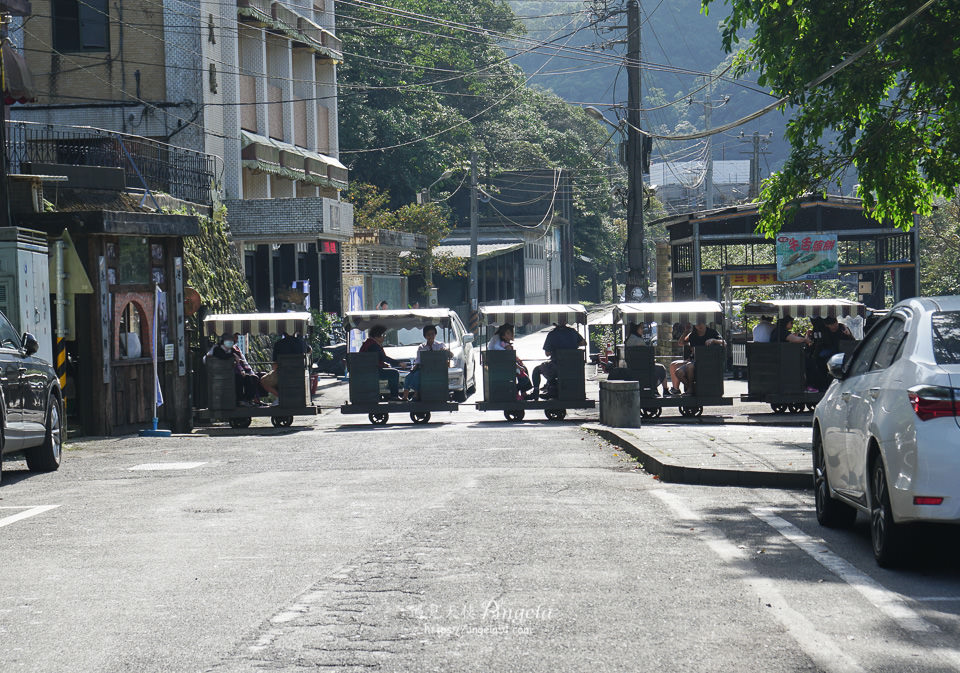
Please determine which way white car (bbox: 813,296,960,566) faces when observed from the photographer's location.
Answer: facing away from the viewer and to the left of the viewer

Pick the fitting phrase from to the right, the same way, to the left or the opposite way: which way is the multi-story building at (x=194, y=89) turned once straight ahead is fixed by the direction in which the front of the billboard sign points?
to the left

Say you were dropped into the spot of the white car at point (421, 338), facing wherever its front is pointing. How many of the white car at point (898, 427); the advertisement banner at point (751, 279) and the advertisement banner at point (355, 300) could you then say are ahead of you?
1

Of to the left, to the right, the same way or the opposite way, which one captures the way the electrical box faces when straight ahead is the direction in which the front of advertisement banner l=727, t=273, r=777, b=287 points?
to the left

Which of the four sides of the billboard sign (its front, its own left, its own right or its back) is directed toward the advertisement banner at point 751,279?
right

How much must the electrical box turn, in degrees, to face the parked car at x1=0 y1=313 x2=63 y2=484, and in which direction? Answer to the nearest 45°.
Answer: approximately 45° to its right

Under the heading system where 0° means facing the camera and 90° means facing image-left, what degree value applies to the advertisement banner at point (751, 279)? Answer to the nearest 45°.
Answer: approximately 0°
